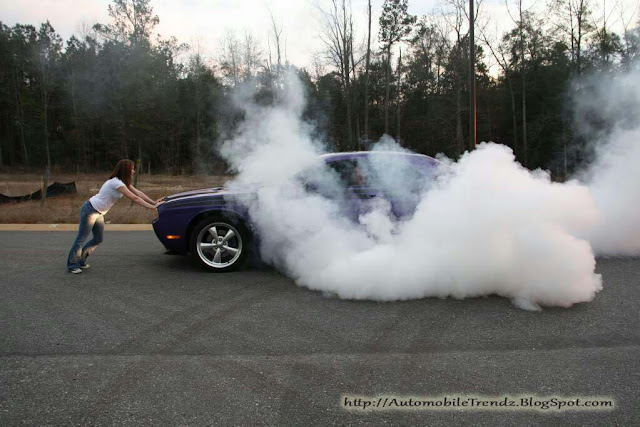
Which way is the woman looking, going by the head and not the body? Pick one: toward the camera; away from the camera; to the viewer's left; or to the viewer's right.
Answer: to the viewer's right

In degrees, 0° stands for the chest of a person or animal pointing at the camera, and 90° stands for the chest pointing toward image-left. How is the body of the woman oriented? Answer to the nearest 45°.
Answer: approximately 270°

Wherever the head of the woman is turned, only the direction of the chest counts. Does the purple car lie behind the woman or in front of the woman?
in front

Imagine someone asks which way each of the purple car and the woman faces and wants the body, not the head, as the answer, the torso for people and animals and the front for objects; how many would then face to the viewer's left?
1

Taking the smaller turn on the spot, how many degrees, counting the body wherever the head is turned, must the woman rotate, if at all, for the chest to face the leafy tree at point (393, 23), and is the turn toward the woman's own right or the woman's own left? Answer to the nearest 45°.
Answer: approximately 45° to the woman's own left

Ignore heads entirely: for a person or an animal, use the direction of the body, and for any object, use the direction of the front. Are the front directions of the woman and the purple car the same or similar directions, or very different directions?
very different directions

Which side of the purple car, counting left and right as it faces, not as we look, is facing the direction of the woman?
front

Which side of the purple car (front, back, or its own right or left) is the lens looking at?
left

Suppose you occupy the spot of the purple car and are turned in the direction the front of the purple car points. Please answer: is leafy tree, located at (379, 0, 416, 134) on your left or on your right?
on your right
